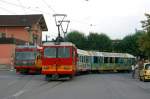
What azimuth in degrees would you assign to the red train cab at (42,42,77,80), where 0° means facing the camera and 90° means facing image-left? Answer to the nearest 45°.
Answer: approximately 0°
